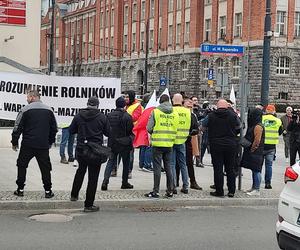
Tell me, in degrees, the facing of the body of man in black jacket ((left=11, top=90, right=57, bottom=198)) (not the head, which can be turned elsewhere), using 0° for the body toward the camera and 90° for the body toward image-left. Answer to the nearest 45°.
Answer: approximately 180°

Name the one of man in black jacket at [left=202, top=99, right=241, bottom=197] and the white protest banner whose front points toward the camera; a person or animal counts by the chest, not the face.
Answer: the white protest banner

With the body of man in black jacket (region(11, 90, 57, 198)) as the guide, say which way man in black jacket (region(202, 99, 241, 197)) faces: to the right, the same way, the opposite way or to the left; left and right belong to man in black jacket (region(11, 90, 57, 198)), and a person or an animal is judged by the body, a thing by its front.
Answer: the same way

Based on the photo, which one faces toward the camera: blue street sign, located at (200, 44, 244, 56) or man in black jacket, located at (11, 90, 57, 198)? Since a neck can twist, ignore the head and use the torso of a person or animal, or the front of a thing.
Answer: the blue street sign

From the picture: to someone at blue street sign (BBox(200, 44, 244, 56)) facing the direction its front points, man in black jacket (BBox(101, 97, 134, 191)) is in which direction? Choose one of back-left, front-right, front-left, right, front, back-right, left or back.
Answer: front-right

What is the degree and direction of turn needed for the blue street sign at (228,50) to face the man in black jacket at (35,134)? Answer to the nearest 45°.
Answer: approximately 45° to its right

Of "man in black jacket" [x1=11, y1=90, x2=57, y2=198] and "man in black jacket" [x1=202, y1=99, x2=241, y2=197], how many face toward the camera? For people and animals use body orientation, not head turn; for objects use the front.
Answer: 0

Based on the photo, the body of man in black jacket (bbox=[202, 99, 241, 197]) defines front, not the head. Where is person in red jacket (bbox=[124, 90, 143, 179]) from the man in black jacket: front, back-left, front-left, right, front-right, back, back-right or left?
front-left

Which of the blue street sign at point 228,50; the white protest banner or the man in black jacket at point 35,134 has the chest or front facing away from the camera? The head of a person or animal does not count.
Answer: the man in black jacket

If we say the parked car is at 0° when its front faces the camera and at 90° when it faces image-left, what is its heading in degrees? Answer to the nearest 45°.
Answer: approximately 225°

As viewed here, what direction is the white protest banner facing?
toward the camera

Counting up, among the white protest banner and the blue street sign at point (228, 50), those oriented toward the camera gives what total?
2

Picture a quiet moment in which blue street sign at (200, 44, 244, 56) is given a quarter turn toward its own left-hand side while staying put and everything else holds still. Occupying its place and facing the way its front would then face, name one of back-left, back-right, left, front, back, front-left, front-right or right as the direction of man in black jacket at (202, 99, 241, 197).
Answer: right

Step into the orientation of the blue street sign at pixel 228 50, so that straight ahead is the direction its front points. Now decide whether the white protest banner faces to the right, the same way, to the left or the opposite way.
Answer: the same way

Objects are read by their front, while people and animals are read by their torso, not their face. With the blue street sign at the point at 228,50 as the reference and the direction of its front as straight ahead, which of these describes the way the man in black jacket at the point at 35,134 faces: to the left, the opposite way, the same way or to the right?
the opposite way

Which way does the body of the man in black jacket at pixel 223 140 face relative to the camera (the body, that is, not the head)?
away from the camera
